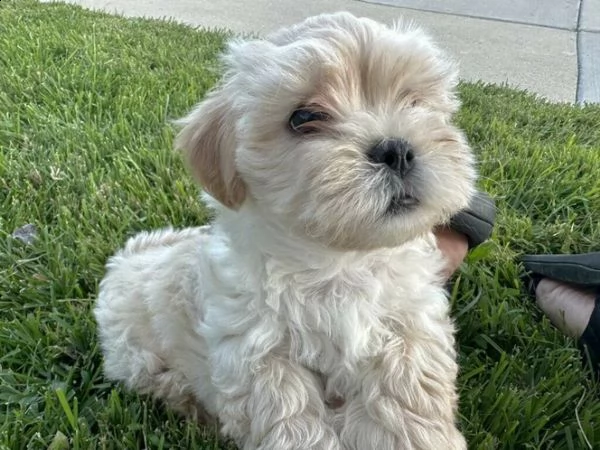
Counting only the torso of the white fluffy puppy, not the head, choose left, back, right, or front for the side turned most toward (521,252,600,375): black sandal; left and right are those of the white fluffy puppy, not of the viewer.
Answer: left

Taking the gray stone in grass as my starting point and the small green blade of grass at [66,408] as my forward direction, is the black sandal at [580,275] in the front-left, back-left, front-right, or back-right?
front-left

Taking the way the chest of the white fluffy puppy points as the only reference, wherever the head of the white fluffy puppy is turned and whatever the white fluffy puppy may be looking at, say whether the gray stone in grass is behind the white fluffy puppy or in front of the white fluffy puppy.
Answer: behind

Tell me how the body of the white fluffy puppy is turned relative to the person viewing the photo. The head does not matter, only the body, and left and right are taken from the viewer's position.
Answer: facing the viewer and to the right of the viewer

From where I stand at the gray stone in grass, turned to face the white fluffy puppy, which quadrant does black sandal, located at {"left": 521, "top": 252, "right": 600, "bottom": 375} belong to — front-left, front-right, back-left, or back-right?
front-left

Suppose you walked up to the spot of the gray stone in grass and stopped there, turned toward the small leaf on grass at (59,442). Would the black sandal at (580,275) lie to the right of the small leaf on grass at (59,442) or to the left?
left
